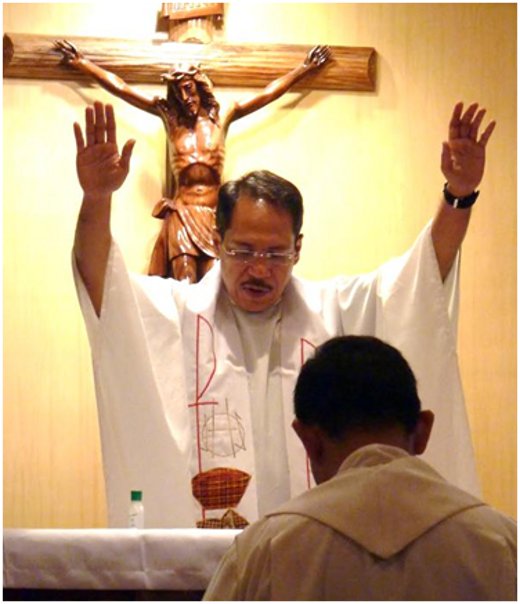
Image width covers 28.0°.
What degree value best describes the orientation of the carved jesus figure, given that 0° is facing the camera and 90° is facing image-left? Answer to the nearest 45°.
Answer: approximately 0°

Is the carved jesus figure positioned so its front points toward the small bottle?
yes
